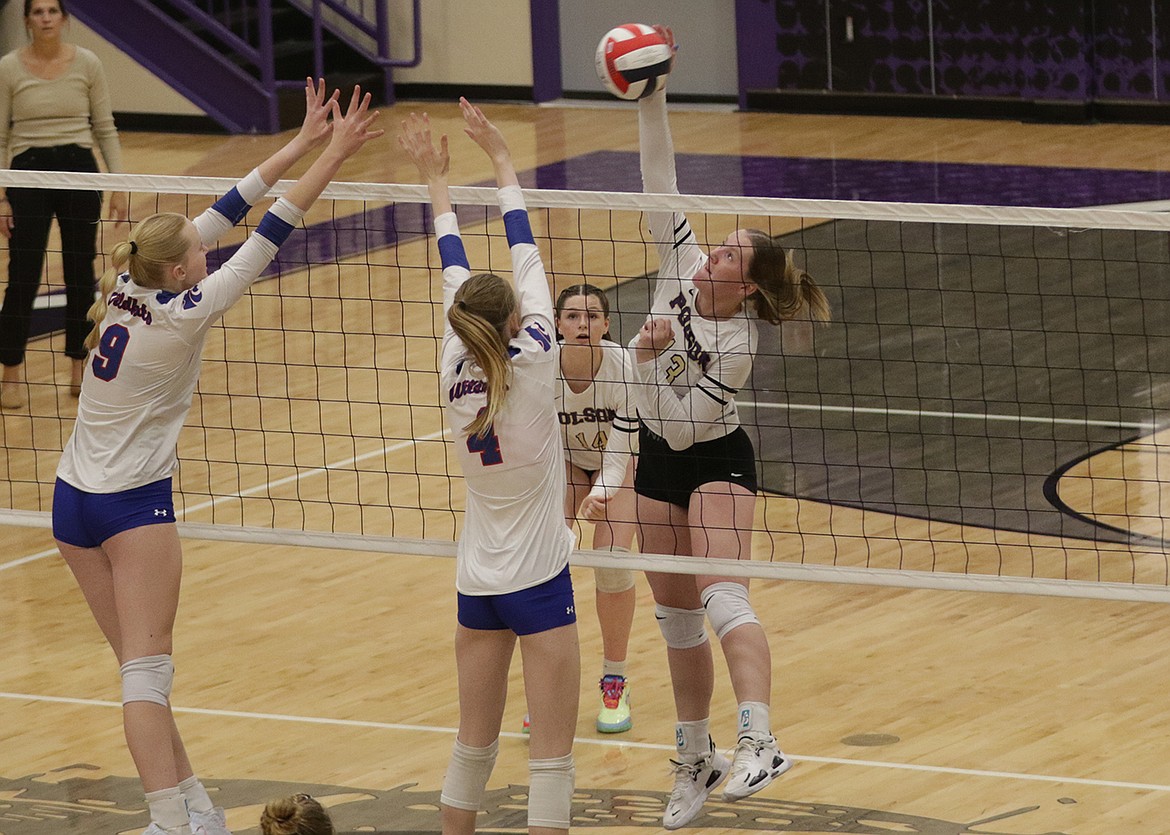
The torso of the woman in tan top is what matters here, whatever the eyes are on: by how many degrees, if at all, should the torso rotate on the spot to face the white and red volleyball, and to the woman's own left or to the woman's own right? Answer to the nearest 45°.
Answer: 0° — they already face it

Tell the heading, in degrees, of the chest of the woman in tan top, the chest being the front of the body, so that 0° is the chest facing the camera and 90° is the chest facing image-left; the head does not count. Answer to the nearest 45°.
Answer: approximately 0°

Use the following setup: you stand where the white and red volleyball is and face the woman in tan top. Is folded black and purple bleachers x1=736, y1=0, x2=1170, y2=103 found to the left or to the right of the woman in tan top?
right

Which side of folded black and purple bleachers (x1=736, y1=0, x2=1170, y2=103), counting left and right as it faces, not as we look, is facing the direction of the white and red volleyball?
front

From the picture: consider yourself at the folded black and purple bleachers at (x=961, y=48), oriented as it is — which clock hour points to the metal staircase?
The metal staircase is roughly at 3 o'clock from the folded black and purple bleachers.

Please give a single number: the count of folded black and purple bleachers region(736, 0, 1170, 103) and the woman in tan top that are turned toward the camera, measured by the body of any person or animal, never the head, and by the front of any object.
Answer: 2

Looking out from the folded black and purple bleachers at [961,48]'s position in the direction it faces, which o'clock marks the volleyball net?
The volleyball net is roughly at 12 o'clock from the folded black and purple bleachers.

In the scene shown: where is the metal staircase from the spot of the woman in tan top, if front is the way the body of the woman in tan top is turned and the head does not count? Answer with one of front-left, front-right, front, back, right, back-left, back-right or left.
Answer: back
